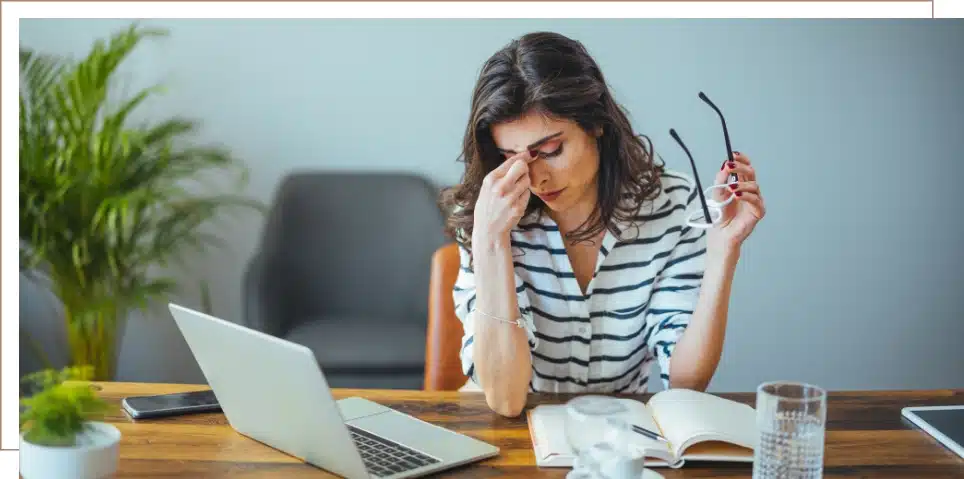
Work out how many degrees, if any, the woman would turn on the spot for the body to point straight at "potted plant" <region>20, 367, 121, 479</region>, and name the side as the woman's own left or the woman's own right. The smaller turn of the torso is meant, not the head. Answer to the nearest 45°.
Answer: approximately 45° to the woman's own right

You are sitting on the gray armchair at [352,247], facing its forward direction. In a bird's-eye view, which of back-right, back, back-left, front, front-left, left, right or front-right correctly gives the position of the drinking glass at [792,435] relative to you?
front

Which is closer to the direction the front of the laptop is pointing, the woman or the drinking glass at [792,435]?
the woman

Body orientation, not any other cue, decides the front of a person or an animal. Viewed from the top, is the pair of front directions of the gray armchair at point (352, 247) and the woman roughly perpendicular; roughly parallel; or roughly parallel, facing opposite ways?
roughly parallel

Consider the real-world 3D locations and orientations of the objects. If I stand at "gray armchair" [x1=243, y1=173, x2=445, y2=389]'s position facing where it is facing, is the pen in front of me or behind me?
in front

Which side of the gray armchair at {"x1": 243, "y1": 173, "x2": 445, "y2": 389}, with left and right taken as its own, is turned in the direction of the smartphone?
front

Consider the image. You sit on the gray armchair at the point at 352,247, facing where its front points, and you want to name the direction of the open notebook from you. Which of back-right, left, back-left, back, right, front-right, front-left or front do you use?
front

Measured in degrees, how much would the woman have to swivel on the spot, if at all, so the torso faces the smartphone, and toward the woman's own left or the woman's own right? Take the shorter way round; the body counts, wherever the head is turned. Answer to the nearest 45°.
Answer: approximately 45° to the woman's own right

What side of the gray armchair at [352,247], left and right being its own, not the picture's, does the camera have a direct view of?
front

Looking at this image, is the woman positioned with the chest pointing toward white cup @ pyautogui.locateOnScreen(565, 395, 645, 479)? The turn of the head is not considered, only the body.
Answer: yes

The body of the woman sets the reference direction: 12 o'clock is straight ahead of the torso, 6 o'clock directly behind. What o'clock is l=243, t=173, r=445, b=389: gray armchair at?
The gray armchair is roughly at 5 o'clock from the woman.

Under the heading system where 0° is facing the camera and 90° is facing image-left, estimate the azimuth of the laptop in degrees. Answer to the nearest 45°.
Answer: approximately 225°

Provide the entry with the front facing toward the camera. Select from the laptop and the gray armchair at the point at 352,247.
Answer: the gray armchair

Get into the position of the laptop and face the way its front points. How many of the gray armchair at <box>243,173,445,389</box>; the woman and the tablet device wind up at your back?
0

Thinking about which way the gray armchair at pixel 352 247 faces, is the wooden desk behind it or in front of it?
in front

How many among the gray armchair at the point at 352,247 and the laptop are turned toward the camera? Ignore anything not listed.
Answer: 1
